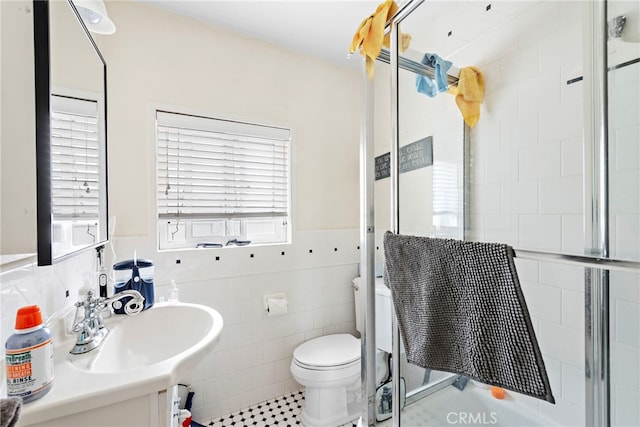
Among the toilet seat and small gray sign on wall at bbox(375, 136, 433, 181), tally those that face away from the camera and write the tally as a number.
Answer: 0

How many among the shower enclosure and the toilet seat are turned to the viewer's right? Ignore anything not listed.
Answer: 0

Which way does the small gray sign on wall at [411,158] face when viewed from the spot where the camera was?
facing the viewer and to the left of the viewer

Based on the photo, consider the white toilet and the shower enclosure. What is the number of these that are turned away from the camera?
0

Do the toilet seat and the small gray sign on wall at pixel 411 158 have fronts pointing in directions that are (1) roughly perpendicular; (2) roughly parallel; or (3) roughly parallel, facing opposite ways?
roughly parallel

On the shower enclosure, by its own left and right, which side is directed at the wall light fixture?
front

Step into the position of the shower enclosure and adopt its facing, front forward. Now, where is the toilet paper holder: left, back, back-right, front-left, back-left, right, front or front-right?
front-right

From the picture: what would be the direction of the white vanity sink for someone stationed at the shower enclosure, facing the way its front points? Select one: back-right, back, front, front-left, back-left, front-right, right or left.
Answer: front

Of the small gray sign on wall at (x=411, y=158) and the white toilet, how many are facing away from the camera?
0

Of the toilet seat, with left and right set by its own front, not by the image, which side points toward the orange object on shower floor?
left

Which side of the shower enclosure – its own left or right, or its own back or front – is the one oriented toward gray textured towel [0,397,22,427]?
front

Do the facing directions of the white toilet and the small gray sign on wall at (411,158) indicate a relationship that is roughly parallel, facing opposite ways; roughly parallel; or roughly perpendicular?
roughly parallel

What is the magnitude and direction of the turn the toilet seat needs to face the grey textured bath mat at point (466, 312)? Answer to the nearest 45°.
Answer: approximately 45° to its left

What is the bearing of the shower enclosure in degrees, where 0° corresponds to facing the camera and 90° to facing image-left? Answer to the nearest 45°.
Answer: approximately 45°

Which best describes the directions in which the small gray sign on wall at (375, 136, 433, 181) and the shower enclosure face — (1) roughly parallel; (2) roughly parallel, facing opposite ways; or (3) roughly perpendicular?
roughly parallel

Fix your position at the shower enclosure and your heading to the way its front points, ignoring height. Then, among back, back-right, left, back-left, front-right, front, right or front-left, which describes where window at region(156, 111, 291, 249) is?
front-right
